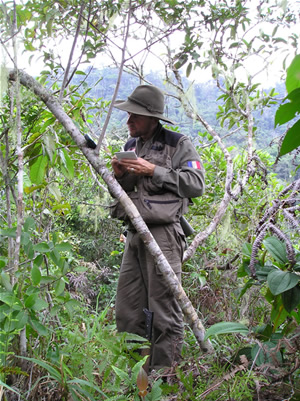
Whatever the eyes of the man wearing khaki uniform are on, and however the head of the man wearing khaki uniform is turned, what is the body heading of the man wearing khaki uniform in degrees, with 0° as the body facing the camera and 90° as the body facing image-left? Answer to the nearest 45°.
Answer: approximately 45°

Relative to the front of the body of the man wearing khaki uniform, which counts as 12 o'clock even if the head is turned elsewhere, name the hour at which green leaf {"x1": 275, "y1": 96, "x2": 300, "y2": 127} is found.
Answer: The green leaf is roughly at 10 o'clock from the man wearing khaki uniform.

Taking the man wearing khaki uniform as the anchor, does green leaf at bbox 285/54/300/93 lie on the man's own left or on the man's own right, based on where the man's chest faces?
on the man's own left

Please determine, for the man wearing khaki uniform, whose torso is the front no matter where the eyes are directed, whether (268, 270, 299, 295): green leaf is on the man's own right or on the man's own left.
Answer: on the man's own left

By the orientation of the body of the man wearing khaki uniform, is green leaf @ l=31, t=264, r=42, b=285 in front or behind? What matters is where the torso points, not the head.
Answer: in front

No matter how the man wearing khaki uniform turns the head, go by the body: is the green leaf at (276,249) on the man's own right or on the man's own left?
on the man's own left
